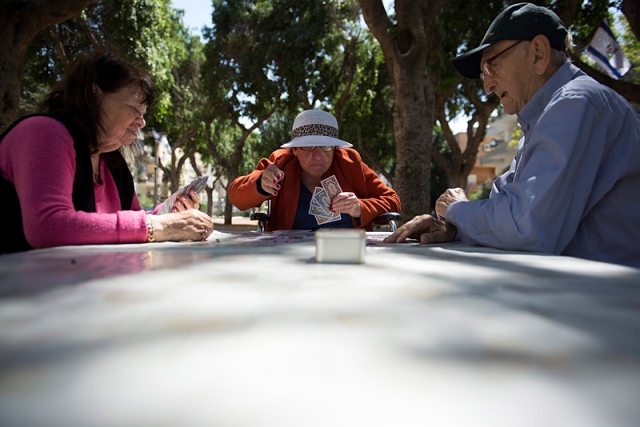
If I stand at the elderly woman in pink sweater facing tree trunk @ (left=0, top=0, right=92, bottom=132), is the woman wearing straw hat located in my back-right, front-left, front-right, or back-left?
front-right

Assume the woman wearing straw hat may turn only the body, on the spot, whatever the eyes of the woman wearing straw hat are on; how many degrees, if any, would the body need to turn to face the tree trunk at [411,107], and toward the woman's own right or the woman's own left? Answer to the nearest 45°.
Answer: approximately 135° to the woman's own left

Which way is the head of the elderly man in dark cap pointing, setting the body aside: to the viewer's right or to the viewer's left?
to the viewer's left

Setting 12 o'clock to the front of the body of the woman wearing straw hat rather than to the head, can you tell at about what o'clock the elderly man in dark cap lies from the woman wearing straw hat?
The elderly man in dark cap is roughly at 11 o'clock from the woman wearing straw hat.

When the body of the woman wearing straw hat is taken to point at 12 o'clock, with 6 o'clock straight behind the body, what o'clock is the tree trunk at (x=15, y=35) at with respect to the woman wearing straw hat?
The tree trunk is roughly at 4 o'clock from the woman wearing straw hat.

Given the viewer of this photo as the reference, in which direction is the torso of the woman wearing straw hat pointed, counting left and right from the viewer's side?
facing the viewer

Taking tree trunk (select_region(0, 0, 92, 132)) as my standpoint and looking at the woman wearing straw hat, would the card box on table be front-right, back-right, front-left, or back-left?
front-right

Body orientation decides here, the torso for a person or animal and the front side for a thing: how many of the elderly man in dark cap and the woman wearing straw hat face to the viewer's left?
1

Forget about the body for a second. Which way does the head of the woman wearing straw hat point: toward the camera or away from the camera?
toward the camera

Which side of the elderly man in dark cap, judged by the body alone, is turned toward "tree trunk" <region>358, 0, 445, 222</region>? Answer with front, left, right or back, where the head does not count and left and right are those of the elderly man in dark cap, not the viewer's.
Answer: right

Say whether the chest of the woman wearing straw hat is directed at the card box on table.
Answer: yes

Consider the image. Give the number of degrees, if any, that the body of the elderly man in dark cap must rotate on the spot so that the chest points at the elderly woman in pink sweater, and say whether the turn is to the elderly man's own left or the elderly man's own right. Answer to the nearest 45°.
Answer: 0° — they already face them

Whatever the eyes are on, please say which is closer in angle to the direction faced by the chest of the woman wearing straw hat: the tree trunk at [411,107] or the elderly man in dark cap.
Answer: the elderly man in dark cap

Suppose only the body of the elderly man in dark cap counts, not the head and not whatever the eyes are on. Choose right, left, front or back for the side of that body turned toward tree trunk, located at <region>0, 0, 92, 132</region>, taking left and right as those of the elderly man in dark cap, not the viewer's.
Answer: front

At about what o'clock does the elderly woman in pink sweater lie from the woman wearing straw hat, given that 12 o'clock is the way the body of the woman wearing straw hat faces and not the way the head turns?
The elderly woman in pink sweater is roughly at 1 o'clock from the woman wearing straw hat.

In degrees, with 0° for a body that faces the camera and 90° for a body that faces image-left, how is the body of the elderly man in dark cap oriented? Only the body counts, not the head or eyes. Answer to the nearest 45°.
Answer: approximately 90°

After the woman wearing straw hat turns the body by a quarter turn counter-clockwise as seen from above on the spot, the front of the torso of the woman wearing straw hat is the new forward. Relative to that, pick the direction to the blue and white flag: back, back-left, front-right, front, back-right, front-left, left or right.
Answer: front-left

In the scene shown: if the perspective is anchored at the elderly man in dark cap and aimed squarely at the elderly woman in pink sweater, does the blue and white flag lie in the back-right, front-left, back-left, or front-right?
back-right
